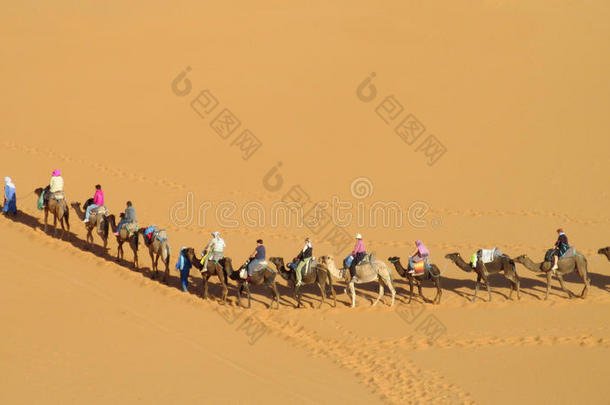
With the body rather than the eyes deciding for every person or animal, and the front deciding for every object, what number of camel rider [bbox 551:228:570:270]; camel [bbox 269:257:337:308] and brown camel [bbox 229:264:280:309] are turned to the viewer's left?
3

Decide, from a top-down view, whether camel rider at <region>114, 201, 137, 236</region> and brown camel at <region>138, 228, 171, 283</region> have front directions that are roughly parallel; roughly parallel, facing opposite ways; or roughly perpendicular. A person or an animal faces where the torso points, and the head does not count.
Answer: roughly parallel

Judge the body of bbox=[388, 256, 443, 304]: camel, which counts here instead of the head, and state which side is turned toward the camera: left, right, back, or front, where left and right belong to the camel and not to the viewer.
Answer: left

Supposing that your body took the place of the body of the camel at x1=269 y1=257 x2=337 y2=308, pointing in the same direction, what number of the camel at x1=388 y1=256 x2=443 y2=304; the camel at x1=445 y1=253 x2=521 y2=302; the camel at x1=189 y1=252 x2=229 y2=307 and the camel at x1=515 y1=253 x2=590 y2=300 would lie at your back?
3

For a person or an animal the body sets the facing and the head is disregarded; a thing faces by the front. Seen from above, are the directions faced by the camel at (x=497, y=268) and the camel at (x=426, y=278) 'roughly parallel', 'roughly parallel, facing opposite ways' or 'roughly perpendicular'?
roughly parallel

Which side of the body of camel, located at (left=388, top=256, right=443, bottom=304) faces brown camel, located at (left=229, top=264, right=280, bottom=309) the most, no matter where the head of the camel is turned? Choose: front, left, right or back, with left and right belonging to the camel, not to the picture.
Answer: front

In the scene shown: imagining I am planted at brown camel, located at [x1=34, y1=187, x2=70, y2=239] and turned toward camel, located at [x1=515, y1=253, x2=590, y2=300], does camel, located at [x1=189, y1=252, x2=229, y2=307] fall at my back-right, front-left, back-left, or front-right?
front-right

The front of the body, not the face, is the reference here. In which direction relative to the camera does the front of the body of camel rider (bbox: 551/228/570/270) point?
to the viewer's left

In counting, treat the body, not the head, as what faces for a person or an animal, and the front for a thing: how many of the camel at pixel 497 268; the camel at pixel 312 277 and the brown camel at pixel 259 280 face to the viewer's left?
3

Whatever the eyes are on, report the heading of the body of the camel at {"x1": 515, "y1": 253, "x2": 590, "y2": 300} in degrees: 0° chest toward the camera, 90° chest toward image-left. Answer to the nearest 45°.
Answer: approximately 90°
